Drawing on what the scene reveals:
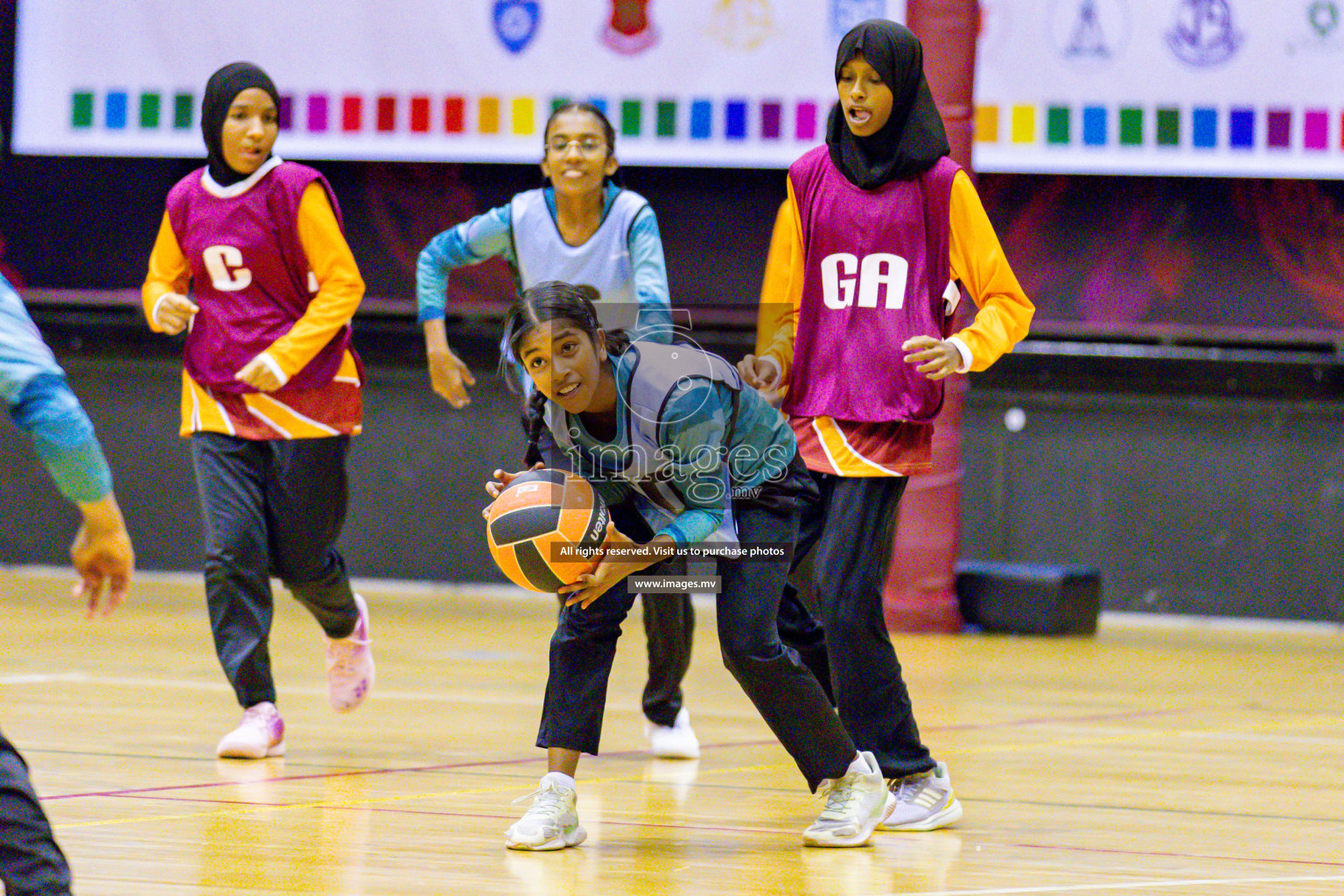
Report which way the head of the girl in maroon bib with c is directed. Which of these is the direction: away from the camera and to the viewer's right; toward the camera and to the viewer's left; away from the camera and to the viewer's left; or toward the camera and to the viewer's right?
toward the camera and to the viewer's right

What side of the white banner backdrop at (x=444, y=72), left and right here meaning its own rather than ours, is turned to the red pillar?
left

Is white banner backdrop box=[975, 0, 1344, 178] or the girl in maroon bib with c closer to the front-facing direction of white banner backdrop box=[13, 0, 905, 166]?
the girl in maroon bib with c

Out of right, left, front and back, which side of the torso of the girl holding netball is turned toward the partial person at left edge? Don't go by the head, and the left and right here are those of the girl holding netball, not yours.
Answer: front

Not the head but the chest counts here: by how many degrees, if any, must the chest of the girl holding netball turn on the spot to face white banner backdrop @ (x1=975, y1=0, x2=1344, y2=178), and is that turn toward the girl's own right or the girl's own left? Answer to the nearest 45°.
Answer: approximately 180°

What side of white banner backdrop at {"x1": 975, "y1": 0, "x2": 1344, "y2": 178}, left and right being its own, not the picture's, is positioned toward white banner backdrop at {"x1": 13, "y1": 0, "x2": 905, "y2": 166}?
right

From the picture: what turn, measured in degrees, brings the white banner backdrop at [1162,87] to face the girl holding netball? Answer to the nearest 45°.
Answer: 0° — it already faces them

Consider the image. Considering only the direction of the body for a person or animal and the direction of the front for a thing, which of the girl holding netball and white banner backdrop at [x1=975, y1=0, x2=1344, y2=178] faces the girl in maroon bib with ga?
the white banner backdrop

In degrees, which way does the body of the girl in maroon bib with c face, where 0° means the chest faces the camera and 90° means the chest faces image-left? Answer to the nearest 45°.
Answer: approximately 45°

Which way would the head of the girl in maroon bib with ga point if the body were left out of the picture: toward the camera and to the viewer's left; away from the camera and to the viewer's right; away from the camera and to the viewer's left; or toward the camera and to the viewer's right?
toward the camera and to the viewer's left

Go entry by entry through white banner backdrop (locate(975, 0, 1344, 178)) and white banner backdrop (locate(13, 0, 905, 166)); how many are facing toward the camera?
2

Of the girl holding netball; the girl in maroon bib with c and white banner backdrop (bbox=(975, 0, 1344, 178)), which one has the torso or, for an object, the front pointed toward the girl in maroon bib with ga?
the white banner backdrop
